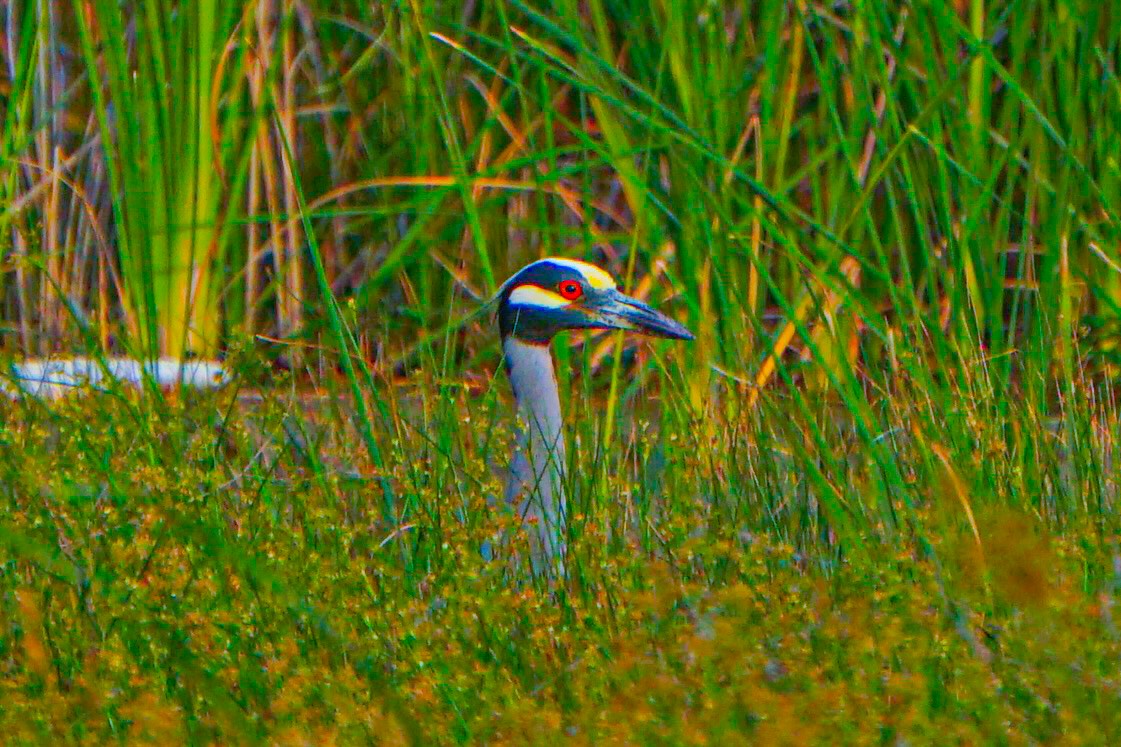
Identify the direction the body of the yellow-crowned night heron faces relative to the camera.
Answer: to the viewer's right
